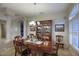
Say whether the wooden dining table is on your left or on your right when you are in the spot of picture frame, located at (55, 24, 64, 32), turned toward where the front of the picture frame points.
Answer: on your right

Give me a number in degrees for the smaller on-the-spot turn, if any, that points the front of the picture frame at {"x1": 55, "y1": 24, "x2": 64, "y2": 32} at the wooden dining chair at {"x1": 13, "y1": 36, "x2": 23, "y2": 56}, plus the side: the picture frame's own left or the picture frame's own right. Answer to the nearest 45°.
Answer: approximately 90° to the picture frame's own right

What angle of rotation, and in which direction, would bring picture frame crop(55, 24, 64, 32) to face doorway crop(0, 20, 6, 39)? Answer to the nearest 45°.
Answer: approximately 90° to its right

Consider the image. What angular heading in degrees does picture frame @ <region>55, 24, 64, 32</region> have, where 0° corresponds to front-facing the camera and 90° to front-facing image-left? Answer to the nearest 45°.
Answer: approximately 0°
